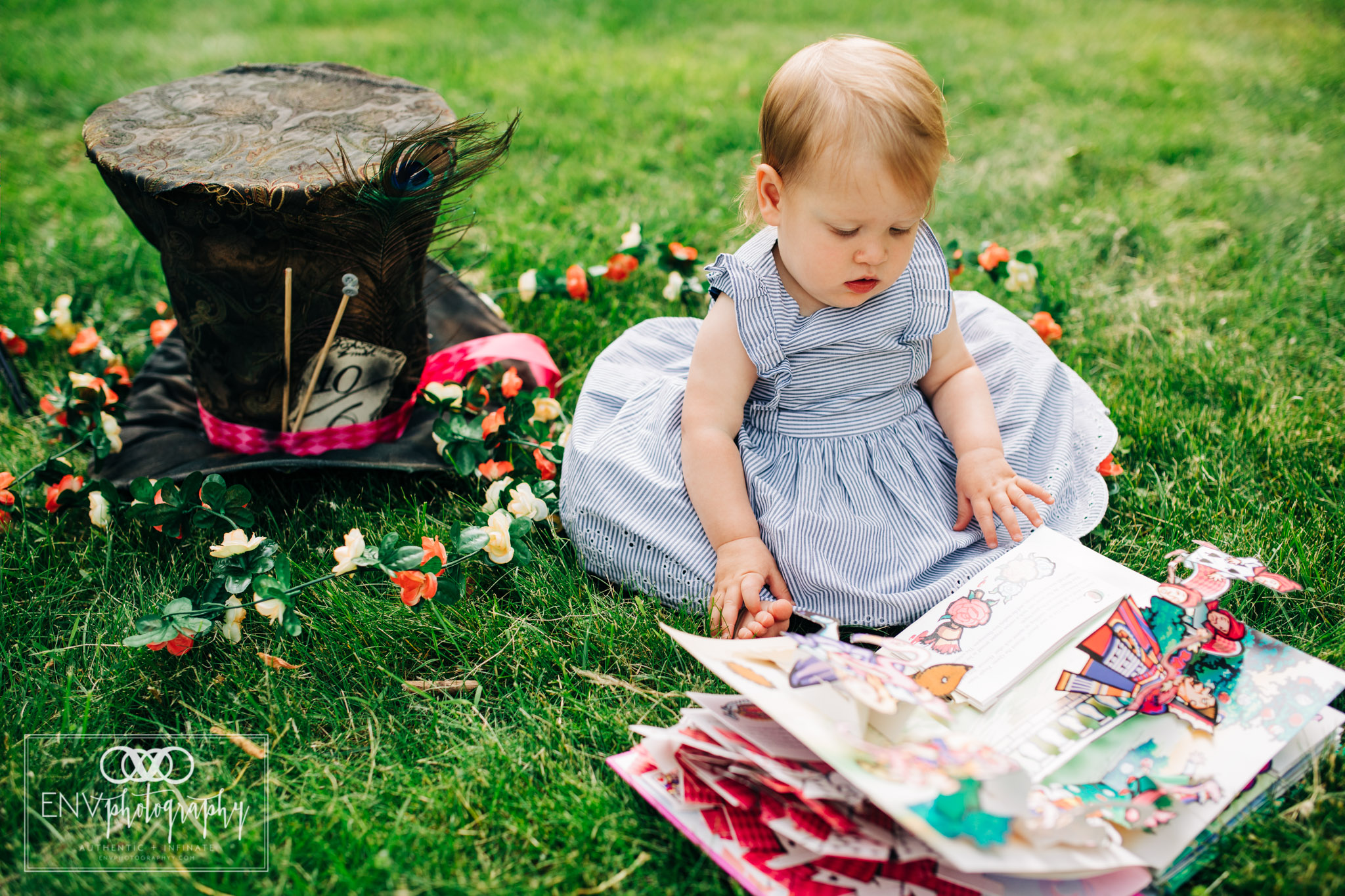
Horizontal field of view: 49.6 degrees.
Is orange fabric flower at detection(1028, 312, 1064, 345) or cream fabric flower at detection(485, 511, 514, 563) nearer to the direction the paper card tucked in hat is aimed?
the cream fabric flower

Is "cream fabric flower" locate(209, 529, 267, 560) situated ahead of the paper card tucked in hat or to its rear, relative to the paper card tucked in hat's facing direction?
ahead

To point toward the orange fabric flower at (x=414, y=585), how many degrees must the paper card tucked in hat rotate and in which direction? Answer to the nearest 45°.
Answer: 0° — it already faces it

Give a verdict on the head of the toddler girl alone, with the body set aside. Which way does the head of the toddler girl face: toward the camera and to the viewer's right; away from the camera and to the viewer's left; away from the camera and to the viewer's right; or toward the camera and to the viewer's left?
toward the camera and to the viewer's right

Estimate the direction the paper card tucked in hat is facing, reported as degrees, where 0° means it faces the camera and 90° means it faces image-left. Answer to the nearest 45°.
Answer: approximately 0°

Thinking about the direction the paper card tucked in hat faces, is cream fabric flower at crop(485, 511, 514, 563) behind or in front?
in front

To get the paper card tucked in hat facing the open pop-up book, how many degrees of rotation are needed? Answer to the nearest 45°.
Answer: approximately 45° to its left

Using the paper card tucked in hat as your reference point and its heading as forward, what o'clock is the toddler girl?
The toddler girl is roughly at 10 o'clock from the paper card tucked in hat.

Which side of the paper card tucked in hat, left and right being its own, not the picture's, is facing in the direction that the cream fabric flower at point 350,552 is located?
front

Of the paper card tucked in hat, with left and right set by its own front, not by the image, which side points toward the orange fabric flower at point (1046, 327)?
left

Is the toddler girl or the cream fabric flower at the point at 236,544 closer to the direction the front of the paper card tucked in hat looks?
the cream fabric flower
